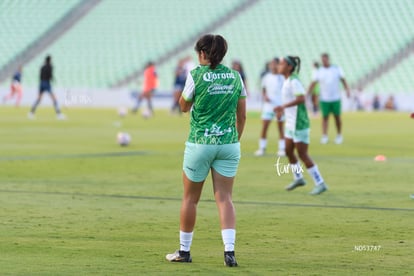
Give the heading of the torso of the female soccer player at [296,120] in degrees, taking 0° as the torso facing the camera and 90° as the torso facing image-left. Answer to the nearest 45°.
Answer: approximately 90°

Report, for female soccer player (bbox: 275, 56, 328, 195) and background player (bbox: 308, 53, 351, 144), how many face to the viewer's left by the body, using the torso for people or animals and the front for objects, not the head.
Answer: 1

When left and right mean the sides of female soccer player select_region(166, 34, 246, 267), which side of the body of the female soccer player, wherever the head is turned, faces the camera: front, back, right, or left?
back

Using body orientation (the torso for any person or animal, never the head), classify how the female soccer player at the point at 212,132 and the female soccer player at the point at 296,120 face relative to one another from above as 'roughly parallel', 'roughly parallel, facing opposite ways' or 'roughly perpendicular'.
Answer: roughly perpendicular

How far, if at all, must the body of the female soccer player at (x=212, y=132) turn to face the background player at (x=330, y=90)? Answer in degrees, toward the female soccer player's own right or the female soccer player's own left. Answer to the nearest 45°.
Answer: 0° — they already face them

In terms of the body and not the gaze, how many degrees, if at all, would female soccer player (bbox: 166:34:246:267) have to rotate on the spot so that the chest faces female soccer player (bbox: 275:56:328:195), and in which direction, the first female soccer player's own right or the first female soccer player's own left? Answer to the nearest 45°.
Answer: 0° — they already face them

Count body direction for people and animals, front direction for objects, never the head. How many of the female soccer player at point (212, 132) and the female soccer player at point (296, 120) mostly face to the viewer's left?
1

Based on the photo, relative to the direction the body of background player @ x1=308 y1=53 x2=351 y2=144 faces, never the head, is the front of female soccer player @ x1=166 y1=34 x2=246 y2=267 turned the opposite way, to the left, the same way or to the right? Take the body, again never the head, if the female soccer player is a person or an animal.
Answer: the opposite way
